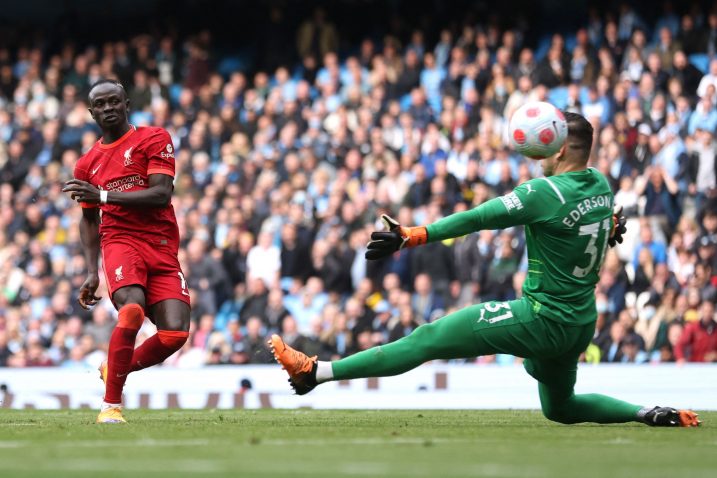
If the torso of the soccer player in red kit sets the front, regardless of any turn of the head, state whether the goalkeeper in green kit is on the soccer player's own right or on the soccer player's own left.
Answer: on the soccer player's own left

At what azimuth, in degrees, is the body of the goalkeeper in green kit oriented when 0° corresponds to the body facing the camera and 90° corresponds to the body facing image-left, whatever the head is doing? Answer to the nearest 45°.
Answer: approximately 135°

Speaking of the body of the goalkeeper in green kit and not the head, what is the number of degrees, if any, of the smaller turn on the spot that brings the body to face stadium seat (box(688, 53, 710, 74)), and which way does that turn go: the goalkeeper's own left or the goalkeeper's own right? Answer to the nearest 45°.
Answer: approximately 45° to the goalkeeper's own right
